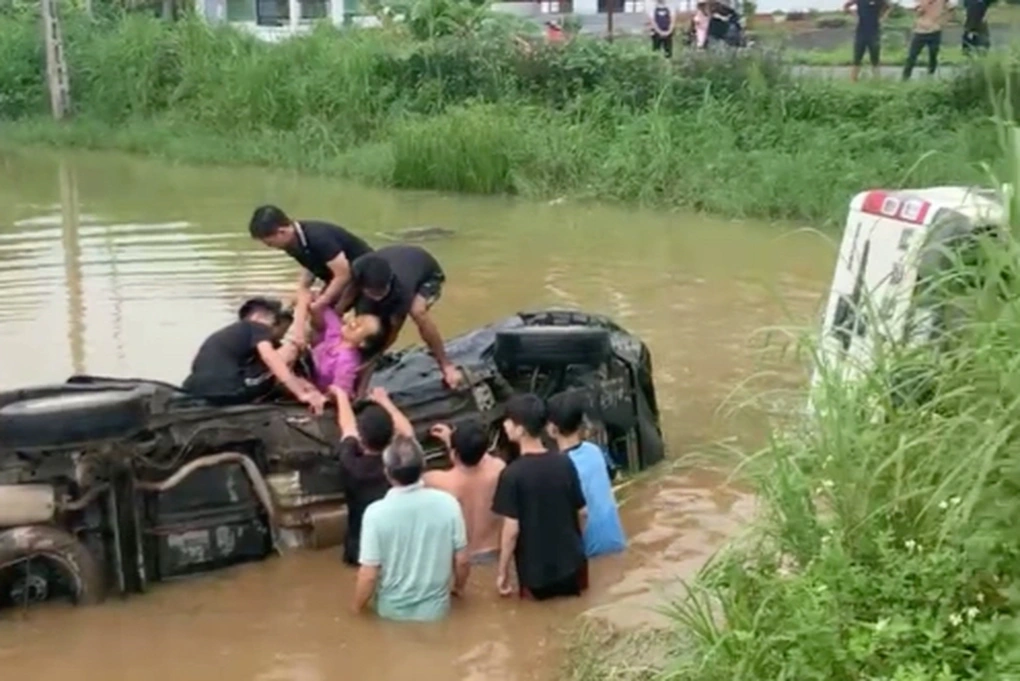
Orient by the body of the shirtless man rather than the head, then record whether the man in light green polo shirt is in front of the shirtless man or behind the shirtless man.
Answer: behind

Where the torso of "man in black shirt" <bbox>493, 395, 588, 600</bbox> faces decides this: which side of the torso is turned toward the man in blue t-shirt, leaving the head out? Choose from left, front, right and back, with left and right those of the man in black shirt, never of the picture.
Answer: right

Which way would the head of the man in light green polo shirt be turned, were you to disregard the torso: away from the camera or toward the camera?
away from the camera

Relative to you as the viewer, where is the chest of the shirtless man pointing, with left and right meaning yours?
facing away from the viewer

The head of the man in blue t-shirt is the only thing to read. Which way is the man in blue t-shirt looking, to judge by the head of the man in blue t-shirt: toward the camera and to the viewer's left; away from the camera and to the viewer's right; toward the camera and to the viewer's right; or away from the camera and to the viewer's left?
away from the camera and to the viewer's left

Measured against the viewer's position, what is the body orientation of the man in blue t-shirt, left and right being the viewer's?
facing away from the viewer and to the left of the viewer

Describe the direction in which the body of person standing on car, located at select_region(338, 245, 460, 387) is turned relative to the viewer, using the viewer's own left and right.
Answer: facing the viewer and to the left of the viewer

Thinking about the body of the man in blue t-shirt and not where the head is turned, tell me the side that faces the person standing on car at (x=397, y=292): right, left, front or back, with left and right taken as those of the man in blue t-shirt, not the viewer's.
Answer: front

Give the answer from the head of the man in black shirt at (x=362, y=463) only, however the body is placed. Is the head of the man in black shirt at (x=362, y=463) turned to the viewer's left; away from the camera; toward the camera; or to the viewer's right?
away from the camera

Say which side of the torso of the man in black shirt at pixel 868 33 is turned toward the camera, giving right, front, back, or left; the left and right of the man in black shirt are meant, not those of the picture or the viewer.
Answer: front

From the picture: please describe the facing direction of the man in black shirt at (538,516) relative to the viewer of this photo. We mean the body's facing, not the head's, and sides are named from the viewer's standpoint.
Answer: facing away from the viewer and to the left of the viewer

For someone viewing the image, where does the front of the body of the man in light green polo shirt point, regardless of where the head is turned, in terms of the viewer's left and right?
facing away from the viewer

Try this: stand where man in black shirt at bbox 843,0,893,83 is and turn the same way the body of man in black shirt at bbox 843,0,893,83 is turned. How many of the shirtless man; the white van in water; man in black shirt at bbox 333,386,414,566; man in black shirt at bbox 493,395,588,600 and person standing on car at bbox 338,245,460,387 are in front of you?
5

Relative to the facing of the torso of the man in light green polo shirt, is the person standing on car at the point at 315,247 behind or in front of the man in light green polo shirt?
in front
